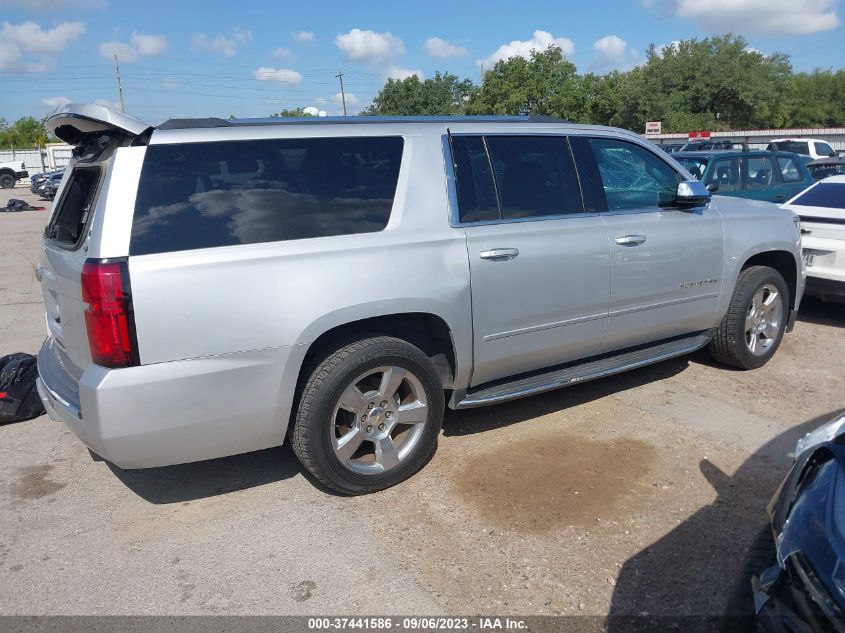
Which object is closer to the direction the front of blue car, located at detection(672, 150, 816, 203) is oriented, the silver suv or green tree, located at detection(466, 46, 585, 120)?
the silver suv

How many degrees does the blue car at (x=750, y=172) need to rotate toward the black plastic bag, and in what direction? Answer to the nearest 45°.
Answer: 0° — it already faces it

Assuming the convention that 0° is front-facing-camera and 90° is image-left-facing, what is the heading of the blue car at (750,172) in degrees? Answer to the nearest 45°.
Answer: approximately 45°

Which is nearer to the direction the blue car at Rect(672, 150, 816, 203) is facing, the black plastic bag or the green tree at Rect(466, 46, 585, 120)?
the black plastic bag

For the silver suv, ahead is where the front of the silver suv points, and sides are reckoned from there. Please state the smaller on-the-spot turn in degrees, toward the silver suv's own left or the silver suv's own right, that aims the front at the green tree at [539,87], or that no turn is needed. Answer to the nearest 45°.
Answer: approximately 45° to the silver suv's own left

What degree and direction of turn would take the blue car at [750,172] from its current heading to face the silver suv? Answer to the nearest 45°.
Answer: approximately 45° to its left

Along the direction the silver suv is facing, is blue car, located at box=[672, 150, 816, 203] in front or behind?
in front

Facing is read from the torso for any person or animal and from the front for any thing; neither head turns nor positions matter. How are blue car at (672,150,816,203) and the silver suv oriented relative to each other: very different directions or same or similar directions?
very different directions

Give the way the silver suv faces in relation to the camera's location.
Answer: facing away from the viewer and to the right of the viewer
